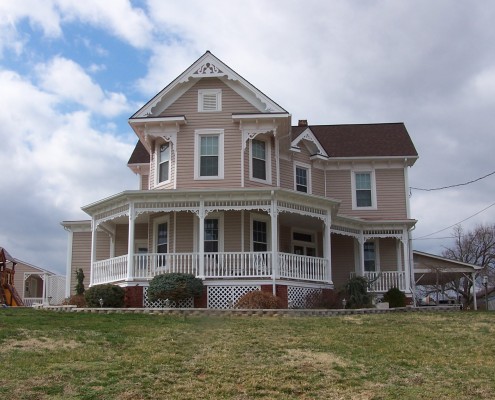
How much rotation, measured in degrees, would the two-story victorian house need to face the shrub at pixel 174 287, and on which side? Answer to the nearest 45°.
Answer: approximately 45° to its right

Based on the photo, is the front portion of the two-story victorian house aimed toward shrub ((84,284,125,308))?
no

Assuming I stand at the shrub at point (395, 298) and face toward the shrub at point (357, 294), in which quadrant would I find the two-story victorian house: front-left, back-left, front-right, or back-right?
front-right

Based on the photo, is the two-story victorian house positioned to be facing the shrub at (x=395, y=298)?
no

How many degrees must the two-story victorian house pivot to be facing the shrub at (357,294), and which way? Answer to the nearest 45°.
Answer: approximately 90° to its left

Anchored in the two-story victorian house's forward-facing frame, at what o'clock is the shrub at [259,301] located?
The shrub is roughly at 12 o'clock from the two-story victorian house.

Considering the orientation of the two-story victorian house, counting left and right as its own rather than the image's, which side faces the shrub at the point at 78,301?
right

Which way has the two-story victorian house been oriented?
toward the camera

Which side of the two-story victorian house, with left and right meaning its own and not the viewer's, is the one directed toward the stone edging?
front
